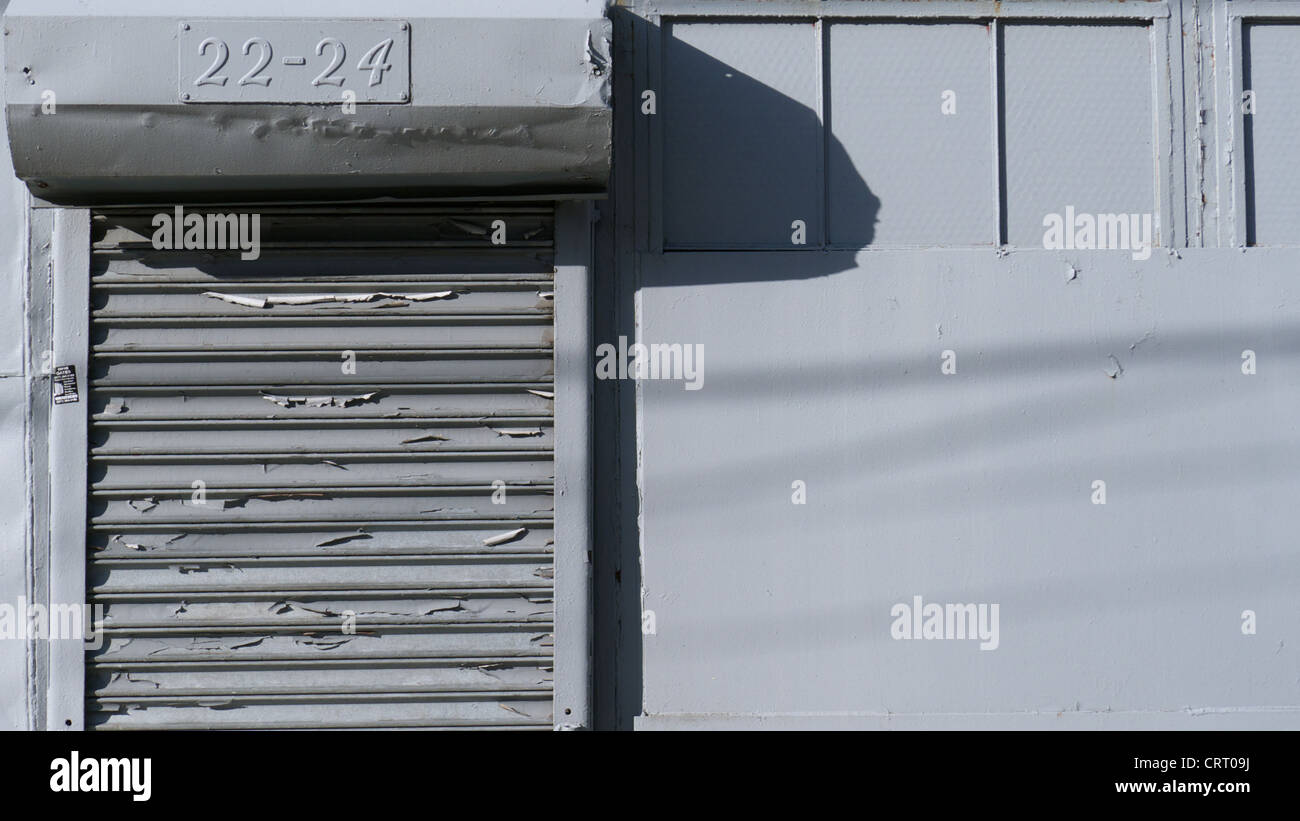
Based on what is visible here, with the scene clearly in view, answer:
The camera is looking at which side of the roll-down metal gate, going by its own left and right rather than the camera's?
front

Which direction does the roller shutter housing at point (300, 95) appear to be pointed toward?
toward the camera
